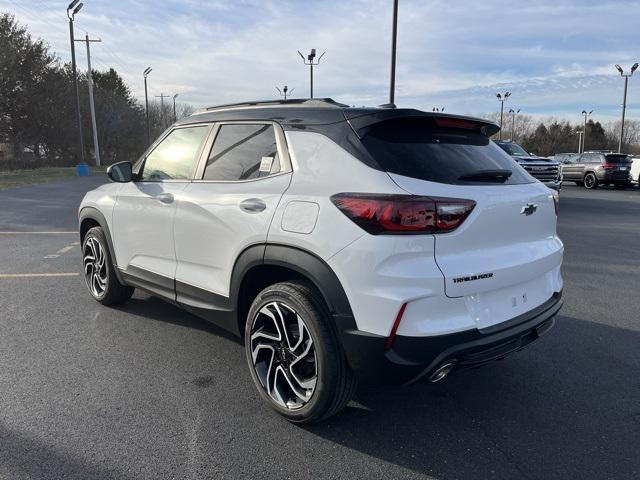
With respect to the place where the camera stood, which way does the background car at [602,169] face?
facing away from the viewer and to the left of the viewer

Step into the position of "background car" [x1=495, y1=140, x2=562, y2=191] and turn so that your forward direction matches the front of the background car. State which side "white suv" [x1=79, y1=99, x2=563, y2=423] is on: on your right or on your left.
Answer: on your right

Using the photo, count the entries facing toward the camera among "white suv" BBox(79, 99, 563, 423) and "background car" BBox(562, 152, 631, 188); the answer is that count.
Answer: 0

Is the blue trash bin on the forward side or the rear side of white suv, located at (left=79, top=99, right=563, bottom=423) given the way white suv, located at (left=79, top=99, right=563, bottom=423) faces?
on the forward side

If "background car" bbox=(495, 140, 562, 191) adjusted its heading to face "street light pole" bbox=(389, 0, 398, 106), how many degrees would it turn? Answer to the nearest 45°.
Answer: approximately 135° to its right

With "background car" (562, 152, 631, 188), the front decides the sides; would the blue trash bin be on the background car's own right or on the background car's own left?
on the background car's own left

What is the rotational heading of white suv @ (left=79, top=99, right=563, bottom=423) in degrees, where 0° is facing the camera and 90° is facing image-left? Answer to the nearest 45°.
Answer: approximately 135°

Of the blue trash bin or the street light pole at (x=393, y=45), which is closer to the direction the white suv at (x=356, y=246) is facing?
the blue trash bin

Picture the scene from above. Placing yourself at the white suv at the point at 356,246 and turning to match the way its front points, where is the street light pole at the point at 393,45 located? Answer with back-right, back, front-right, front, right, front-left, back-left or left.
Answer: front-right

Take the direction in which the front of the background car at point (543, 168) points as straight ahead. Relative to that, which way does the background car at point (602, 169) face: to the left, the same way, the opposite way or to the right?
the opposite way

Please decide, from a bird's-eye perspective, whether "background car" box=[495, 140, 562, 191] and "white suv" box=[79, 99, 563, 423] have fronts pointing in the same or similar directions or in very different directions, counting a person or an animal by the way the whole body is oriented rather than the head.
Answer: very different directions

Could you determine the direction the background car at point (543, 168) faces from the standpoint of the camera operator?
facing the viewer and to the right of the viewer

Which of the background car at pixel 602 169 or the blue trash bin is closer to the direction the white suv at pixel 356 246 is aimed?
the blue trash bin
